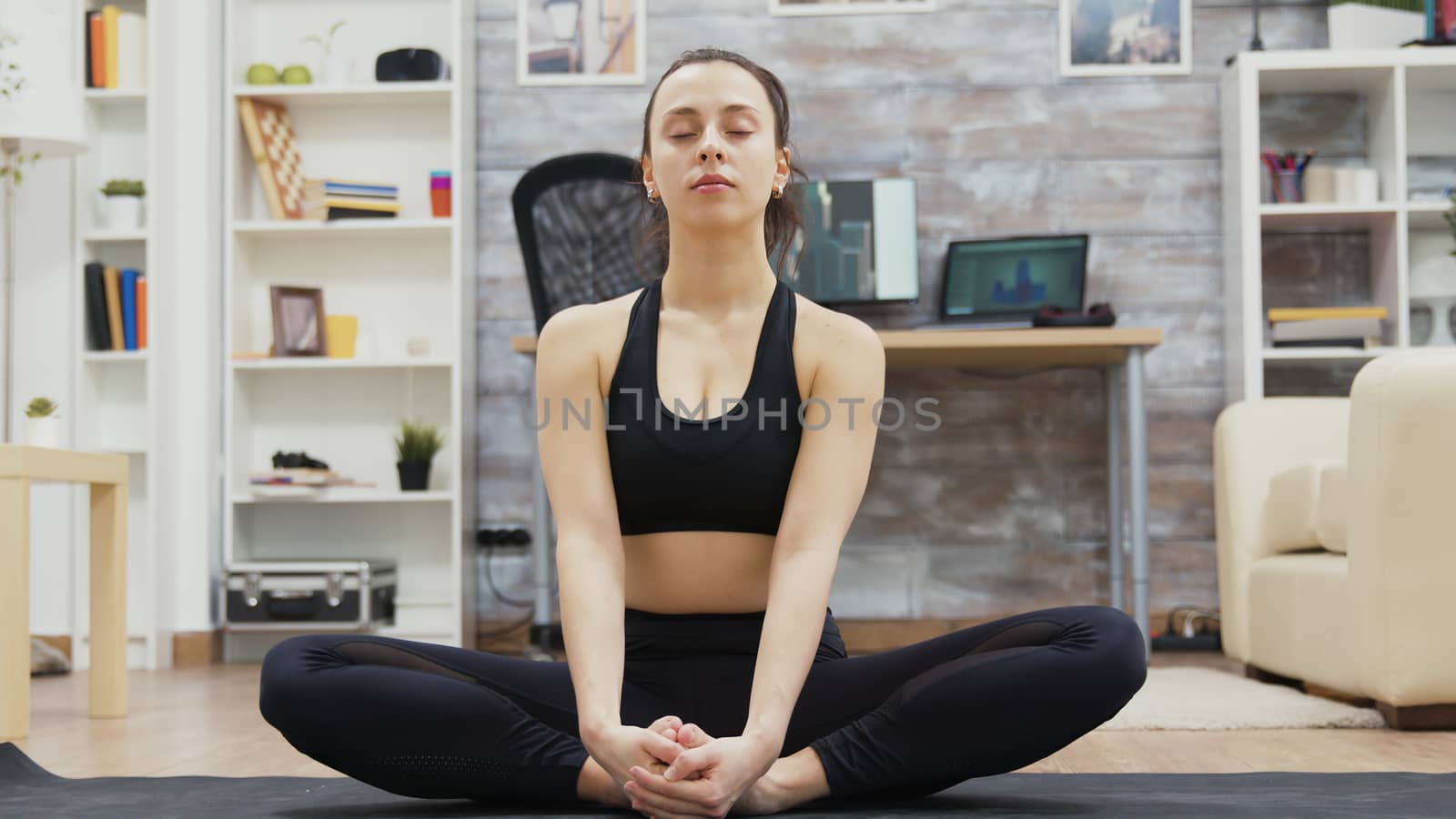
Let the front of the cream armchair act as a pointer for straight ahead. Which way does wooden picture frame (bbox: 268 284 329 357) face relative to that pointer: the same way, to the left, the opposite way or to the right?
to the left

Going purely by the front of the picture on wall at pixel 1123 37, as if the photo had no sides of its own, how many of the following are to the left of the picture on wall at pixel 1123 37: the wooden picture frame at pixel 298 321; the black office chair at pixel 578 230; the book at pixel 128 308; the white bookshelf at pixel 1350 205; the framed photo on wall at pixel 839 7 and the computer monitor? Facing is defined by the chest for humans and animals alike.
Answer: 1

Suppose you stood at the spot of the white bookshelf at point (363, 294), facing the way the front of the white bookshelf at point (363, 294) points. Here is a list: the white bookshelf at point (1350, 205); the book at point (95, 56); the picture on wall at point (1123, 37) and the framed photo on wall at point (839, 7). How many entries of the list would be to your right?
1

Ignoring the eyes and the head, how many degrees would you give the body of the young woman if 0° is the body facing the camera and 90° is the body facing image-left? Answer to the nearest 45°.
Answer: approximately 0°

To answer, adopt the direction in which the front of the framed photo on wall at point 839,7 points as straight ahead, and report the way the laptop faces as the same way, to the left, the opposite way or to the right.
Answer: the same way

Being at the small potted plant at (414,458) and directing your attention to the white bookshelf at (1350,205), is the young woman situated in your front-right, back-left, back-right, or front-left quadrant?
front-right

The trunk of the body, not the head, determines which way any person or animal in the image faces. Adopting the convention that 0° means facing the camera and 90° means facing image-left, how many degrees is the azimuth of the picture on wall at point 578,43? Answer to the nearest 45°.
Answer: approximately 0°

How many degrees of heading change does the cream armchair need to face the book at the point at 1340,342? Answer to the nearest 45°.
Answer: approximately 135° to its right

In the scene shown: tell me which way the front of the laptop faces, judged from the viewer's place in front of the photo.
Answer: facing the viewer

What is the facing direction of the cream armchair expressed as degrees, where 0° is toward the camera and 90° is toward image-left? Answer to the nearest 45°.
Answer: approximately 45°

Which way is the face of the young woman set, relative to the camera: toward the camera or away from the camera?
toward the camera

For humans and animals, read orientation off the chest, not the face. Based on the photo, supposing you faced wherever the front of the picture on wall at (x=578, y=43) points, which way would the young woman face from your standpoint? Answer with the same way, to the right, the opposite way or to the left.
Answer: the same way

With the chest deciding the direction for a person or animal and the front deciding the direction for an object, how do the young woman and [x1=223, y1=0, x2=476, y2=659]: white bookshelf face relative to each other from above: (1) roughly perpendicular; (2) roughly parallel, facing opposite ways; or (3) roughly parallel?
roughly parallel

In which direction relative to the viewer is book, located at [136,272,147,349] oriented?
toward the camera

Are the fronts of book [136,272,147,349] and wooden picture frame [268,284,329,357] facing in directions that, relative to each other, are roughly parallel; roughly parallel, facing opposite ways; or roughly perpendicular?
roughly parallel

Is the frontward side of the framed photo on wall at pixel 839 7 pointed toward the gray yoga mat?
yes

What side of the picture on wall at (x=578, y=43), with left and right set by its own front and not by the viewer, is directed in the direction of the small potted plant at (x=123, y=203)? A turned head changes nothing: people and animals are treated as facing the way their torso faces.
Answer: right
